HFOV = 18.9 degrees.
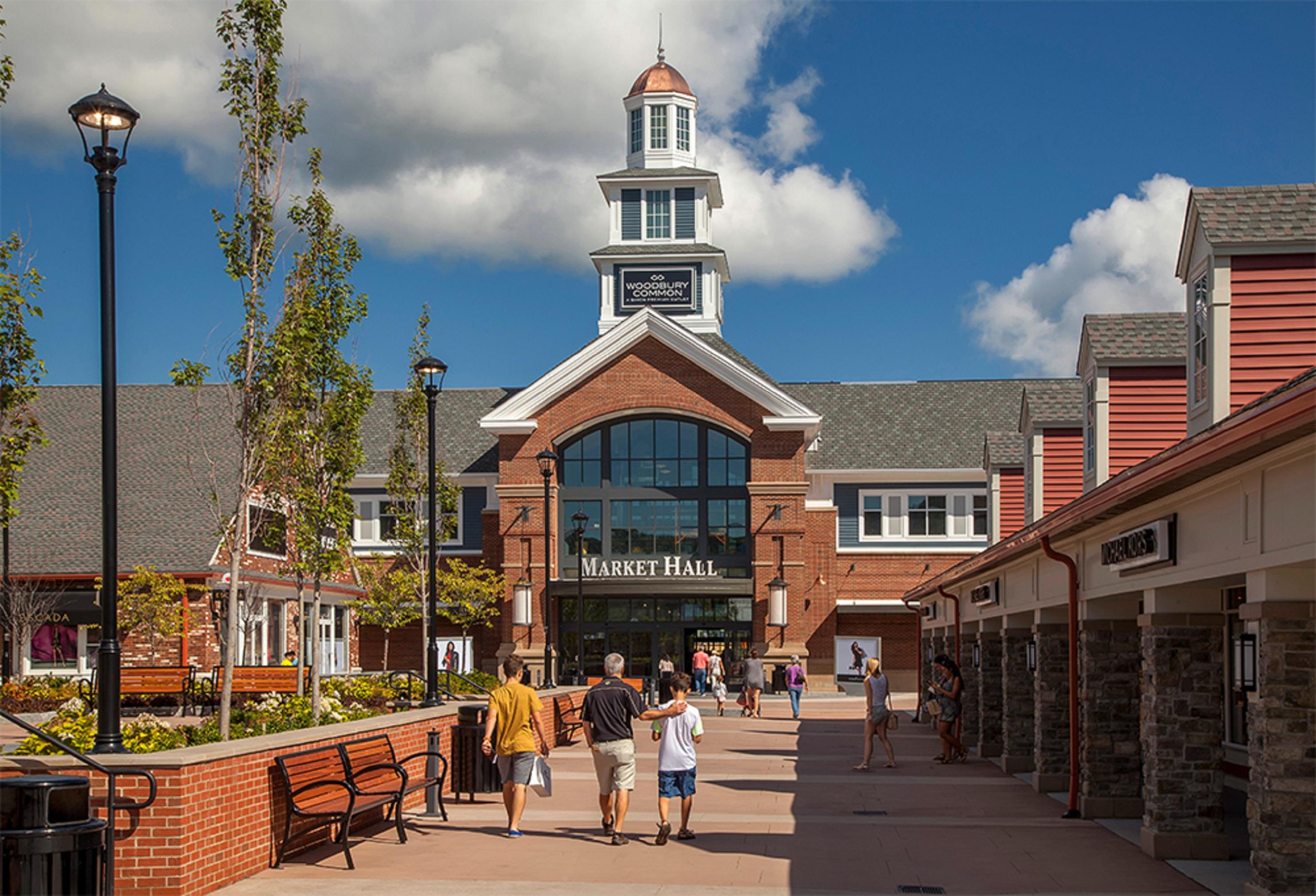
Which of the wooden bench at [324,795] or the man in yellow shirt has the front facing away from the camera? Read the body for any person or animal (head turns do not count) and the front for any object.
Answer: the man in yellow shirt

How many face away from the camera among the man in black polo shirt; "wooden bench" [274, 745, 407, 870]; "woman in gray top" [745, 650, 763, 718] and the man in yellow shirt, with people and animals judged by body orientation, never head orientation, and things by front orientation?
3

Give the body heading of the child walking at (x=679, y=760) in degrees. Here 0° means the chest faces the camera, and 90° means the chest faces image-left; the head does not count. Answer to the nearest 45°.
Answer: approximately 180°

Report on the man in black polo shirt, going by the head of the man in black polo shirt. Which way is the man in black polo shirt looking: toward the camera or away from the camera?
away from the camera

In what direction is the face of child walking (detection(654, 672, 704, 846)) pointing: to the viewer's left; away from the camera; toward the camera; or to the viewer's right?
away from the camera

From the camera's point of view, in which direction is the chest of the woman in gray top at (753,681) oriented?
away from the camera

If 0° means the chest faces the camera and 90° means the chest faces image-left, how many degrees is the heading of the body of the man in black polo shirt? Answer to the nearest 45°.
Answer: approximately 180°

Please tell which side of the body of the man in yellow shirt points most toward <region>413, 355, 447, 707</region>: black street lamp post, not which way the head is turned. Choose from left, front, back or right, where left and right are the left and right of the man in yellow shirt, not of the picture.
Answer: front
